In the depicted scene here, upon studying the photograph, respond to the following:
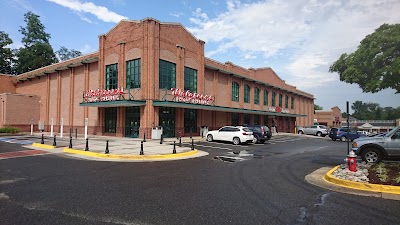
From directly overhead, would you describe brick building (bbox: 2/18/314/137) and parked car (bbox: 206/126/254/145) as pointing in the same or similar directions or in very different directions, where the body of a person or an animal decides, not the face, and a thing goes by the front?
very different directions

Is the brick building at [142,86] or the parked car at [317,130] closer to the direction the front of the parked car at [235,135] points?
the brick building

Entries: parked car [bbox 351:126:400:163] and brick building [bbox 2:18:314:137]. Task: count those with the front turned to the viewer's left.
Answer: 1

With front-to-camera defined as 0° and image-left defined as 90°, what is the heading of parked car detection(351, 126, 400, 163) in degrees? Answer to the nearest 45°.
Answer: approximately 90°

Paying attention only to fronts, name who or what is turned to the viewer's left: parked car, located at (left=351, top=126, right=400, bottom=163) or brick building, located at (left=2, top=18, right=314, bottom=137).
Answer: the parked car
